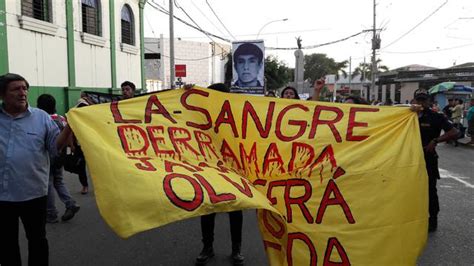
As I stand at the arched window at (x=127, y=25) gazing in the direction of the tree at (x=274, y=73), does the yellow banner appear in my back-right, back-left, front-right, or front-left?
back-right

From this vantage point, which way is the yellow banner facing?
toward the camera

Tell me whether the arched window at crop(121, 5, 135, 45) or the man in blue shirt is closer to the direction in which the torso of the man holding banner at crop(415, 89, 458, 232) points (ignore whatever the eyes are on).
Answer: the man in blue shirt

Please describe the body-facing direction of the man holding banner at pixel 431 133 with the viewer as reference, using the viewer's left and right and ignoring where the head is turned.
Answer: facing the viewer

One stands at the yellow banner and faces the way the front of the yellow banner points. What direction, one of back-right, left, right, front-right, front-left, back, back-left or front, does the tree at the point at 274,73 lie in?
back

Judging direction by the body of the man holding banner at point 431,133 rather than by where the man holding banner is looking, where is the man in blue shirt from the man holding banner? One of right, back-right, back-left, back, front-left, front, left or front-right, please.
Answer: front-right

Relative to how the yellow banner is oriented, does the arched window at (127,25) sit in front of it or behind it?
behind

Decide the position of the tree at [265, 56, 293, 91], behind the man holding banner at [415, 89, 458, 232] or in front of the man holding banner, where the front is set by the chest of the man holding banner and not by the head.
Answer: behind
